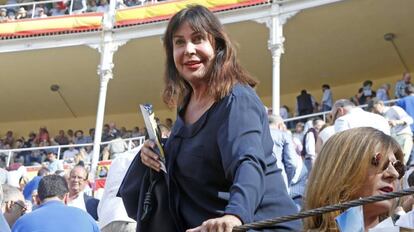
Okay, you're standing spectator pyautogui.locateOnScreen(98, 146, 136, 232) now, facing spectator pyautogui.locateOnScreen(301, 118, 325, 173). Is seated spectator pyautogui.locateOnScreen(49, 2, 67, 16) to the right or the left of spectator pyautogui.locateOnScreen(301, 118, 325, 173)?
left

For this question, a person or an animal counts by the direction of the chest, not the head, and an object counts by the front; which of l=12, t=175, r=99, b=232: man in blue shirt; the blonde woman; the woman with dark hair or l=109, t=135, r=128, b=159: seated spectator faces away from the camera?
the man in blue shirt

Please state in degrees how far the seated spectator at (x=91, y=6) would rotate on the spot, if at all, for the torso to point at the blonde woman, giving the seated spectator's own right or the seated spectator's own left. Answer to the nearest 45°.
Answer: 0° — they already face them

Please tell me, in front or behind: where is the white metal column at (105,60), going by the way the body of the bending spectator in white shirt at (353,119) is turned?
in front

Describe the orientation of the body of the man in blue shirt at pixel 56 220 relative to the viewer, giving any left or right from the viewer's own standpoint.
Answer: facing away from the viewer

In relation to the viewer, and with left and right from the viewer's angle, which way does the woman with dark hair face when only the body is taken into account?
facing the viewer and to the left of the viewer

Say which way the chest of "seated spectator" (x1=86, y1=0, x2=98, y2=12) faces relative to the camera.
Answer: toward the camera

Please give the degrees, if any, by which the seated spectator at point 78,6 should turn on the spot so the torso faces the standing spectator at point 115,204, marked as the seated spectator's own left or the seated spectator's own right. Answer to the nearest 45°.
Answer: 0° — they already face them

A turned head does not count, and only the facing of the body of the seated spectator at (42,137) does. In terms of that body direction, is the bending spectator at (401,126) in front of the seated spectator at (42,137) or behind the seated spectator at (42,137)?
in front

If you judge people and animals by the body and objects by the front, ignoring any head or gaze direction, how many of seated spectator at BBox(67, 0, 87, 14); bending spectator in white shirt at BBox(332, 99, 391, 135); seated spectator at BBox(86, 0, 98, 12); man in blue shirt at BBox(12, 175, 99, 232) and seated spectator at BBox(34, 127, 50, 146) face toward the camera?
3

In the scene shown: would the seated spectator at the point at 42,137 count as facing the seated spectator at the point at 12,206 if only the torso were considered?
yes

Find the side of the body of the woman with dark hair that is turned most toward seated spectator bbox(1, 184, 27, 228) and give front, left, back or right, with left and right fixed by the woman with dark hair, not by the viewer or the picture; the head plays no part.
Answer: right

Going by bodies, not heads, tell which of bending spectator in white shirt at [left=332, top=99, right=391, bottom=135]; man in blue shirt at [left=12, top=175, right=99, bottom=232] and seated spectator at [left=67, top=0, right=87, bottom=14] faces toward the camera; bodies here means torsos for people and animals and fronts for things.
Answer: seated spectator at [left=67, top=0, right=87, bottom=14]
